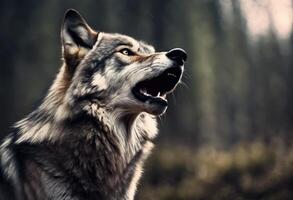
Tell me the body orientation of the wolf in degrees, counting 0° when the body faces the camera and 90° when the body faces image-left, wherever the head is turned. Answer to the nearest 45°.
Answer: approximately 270°
